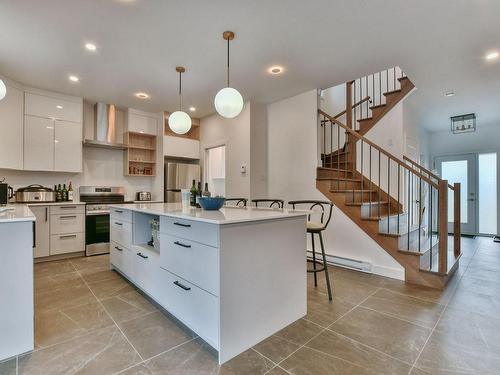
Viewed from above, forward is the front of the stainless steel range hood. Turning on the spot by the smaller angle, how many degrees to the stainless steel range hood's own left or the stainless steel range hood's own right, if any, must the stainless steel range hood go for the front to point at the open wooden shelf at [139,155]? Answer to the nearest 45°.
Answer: approximately 135° to the stainless steel range hood's own left

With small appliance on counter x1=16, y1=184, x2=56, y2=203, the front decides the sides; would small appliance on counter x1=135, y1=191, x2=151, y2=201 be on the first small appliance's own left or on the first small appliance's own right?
on the first small appliance's own left

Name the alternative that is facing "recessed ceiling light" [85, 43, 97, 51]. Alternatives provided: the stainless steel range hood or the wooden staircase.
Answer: the stainless steel range hood

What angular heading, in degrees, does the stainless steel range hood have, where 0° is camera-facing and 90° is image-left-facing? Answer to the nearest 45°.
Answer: approximately 0°

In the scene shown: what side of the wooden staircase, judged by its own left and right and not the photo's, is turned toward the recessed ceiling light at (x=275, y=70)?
right

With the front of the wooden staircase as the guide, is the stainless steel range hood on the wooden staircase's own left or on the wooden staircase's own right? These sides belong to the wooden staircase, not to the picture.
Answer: on the wooden staircase's own right
